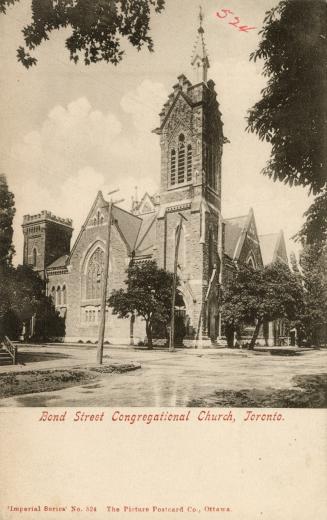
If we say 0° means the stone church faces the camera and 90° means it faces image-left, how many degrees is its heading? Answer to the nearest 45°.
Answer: approximately 45°

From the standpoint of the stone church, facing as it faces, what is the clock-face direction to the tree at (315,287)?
The tree is roughly at 8 o'clock from the stone church.

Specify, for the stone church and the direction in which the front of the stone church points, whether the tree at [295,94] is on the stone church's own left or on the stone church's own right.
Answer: on the stone church's own left

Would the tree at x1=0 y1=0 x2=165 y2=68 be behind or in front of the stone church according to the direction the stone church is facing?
in front
